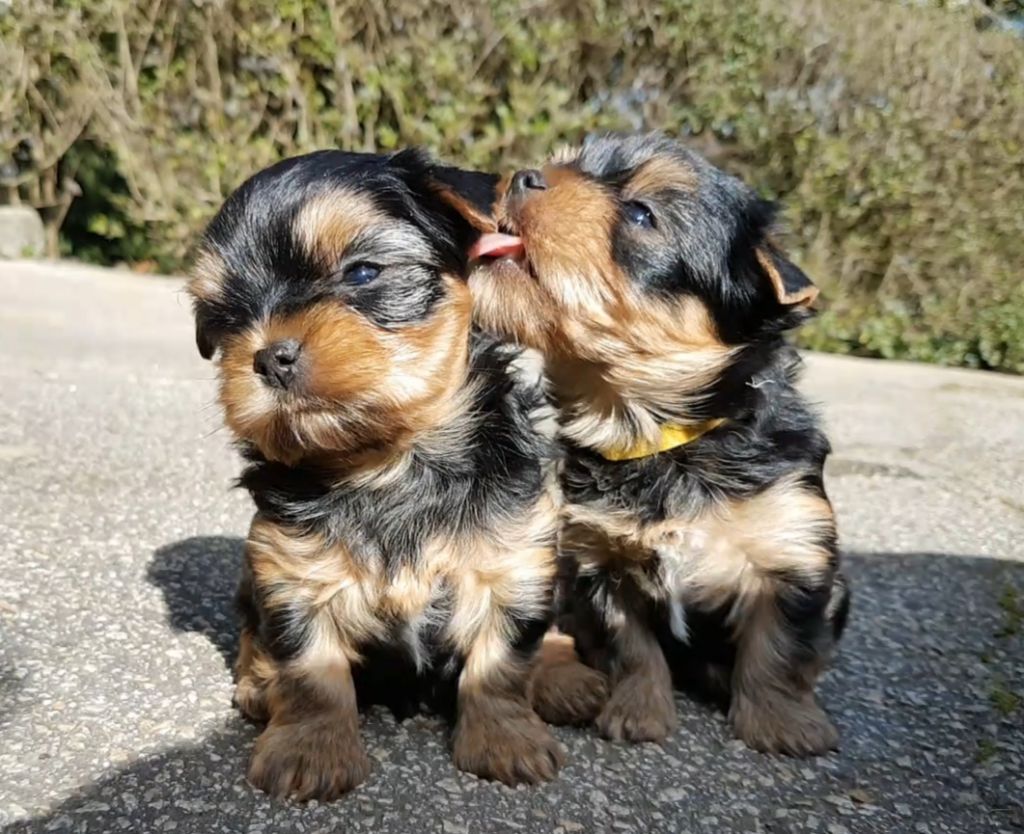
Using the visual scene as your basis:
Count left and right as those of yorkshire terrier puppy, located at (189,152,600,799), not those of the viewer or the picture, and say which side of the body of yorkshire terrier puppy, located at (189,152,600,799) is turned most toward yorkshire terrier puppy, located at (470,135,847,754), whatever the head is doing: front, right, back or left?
left

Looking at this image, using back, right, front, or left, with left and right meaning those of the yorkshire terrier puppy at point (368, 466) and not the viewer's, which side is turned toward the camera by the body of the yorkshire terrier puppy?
front
